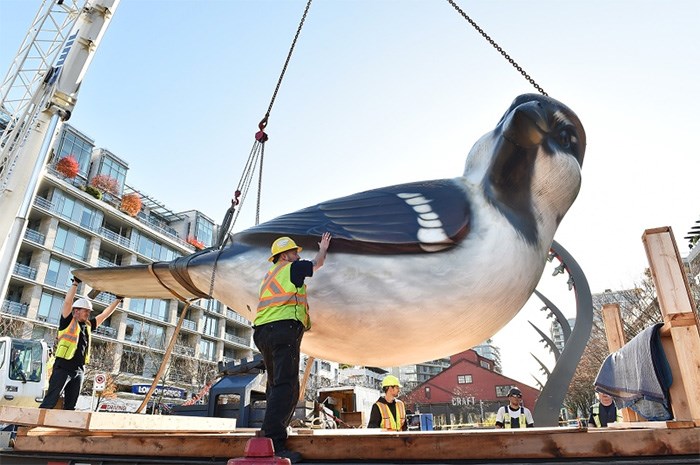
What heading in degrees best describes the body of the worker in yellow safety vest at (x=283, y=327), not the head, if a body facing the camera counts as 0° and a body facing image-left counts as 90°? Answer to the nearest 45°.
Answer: approximately 225°

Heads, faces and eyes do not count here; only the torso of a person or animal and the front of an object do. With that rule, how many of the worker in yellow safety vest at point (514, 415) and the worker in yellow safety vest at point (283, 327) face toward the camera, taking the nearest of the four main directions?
1

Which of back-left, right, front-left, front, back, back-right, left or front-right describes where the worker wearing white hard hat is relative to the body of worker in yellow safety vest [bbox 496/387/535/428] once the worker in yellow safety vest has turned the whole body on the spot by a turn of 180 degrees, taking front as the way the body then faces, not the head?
back-left

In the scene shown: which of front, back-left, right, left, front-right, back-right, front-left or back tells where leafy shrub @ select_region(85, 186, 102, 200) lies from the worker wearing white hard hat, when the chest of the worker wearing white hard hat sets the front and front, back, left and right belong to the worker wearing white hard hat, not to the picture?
back-left

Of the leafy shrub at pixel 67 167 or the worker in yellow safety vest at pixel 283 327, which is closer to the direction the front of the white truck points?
the worker in yellow safety vest

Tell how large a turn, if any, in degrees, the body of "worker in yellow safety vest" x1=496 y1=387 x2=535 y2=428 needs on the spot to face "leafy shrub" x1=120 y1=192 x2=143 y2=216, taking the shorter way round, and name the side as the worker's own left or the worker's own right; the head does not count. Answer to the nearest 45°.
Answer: approximately 135° to the worker's own right

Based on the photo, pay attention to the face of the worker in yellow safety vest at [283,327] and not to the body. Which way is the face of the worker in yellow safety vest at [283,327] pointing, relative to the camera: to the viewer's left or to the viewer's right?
to the viewer's right

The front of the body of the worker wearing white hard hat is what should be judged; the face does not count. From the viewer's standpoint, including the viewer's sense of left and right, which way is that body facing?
facing the viewer and to the right of the viewer

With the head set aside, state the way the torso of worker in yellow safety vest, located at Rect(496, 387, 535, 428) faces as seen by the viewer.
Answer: toward the camera

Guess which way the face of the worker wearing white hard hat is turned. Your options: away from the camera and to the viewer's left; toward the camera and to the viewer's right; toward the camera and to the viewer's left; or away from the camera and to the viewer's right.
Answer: toward the camera and to the viewer's right

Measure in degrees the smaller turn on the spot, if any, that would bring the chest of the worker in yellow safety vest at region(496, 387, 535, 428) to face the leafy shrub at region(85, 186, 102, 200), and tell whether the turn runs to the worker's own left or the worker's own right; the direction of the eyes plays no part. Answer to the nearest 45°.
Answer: approximately 135° to the worker's own right

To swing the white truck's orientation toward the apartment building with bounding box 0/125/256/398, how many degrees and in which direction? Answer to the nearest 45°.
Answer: approximately 135° to its left

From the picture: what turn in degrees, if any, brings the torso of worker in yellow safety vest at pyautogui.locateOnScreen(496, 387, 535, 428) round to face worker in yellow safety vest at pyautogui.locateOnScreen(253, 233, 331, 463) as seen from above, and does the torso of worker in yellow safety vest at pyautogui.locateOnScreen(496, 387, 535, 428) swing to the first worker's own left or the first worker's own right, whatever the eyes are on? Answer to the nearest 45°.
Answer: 0° — they already face them

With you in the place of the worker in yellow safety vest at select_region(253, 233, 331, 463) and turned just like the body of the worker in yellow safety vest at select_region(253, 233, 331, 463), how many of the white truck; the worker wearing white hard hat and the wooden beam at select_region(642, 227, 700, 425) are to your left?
2

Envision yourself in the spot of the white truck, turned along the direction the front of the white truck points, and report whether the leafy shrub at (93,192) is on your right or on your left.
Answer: on your left

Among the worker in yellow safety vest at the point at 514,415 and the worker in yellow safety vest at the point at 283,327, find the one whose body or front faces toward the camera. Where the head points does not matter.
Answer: the worker in yellow safety vest at the point at 514,415
